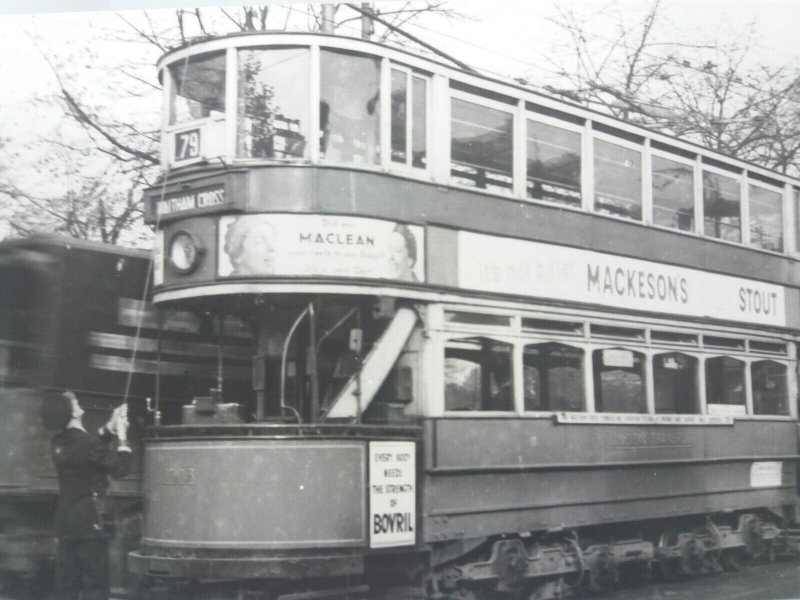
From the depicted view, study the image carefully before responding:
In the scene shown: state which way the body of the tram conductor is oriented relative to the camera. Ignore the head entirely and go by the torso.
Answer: to the viewer's right

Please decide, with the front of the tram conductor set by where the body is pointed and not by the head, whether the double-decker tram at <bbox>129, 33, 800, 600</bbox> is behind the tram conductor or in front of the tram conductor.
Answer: in front

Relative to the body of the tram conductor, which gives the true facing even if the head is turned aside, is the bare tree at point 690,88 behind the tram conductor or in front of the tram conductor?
in front

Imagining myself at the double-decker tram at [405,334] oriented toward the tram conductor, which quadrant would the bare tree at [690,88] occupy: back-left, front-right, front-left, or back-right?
back-right

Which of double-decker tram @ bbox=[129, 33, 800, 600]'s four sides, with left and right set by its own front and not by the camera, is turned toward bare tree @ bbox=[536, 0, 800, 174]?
back

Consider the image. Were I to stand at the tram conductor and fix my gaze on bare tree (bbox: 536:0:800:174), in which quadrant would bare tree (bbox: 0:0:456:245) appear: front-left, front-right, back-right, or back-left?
front-left

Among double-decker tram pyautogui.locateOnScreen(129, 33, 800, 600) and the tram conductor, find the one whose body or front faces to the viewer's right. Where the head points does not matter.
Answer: the tram conductor

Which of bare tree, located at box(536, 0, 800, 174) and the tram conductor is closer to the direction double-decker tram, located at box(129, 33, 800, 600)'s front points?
the tram conductor

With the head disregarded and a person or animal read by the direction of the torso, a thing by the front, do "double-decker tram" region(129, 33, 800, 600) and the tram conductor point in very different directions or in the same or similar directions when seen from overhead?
very different directions
